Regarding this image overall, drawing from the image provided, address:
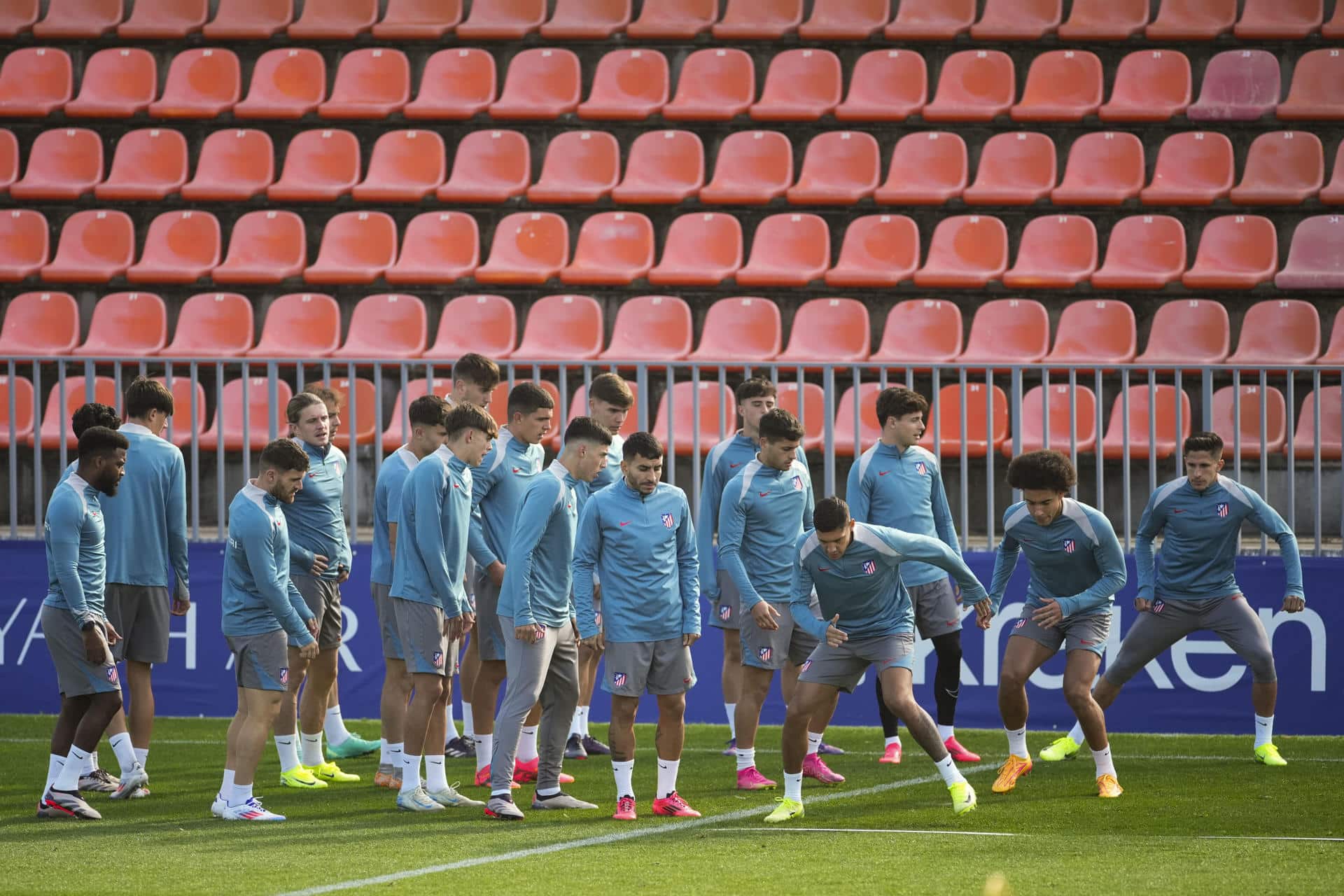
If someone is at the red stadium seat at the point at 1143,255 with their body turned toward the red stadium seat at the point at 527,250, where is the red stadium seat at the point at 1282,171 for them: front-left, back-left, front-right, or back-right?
back-right

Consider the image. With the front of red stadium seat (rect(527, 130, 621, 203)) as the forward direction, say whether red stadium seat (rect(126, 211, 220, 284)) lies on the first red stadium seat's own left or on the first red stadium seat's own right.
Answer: on the first red stadium seat's own right

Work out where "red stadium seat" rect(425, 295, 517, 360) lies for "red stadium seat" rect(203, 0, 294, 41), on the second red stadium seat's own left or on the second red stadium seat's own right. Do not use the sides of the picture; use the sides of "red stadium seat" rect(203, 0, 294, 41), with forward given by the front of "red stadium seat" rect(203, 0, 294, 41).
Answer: on the second red stadium seat's own left

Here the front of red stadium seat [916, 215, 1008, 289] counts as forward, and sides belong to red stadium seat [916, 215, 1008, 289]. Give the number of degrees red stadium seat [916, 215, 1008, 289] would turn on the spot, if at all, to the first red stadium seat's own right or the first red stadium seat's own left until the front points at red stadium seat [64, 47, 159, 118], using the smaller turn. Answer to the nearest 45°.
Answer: approximately 45° to the first red stadium seat's own right

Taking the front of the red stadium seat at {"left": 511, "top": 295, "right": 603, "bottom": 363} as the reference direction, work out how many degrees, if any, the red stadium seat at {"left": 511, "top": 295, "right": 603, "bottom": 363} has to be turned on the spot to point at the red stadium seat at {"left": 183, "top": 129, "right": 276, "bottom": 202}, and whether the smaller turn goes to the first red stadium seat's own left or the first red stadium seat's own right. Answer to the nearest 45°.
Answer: approximately 90° to the first red stadium seat's own right

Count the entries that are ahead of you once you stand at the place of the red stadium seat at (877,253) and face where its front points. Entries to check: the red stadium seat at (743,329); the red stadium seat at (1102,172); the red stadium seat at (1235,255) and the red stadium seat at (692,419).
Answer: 2

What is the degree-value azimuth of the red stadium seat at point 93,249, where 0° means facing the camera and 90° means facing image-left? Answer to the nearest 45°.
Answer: approximately 45°

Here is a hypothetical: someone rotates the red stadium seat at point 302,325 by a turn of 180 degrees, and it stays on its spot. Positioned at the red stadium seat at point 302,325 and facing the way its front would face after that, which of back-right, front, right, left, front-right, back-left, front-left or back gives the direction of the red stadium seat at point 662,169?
front-right

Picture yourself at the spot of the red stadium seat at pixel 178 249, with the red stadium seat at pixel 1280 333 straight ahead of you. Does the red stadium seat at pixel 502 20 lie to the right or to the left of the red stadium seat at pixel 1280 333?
left

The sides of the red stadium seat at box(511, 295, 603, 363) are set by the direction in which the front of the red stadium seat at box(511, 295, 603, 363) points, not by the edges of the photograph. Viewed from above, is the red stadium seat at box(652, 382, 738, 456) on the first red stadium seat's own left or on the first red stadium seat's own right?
on the first red stadium seat's own left
